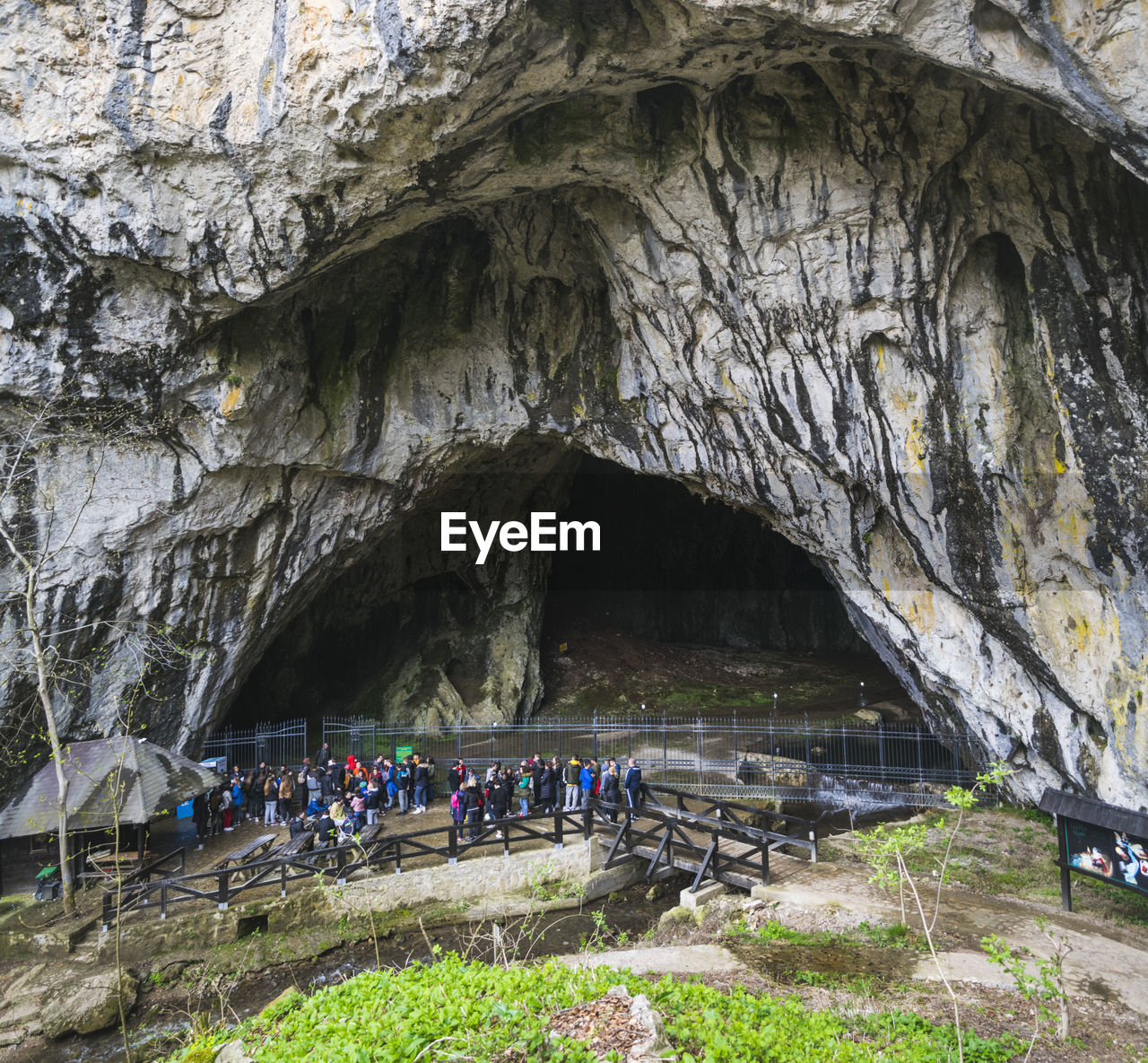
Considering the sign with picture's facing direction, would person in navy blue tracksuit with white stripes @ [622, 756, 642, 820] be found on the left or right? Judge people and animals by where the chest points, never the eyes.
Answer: on its right

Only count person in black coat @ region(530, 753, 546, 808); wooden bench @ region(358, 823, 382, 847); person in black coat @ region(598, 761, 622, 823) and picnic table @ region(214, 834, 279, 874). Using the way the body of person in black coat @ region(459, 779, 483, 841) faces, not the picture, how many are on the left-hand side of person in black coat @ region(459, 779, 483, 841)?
2

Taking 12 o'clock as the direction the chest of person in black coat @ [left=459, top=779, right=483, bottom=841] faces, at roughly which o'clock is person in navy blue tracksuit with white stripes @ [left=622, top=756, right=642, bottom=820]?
person in navy blue tracksuit with white stripes @ [left=622, top=756, right=642, bottom=820] is roughly at 3 o'clock from person in black coat @ [left=459, top=779, right=483, bottom=841].

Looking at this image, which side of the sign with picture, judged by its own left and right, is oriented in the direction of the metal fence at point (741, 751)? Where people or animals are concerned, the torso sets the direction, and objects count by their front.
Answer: right

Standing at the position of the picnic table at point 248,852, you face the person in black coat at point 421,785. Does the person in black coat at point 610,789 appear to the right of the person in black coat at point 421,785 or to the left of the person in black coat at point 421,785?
right

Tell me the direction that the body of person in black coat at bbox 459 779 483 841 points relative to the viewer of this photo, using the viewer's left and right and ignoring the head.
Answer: facing away from the viewer

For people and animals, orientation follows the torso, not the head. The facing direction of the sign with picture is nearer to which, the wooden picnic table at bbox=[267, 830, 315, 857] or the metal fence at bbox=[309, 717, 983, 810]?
the wooden picnic table

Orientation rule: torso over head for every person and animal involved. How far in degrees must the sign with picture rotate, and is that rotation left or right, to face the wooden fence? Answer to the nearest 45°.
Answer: approximately 45° to its right
